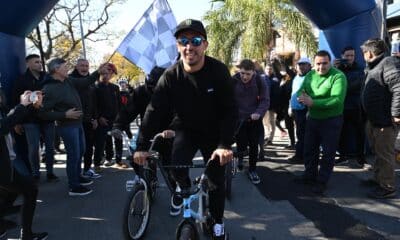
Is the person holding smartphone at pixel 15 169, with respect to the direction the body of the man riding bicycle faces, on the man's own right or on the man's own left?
on the man's own right

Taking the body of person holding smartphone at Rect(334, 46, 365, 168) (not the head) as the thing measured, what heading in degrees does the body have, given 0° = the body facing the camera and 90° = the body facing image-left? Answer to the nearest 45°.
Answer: approximately 45°

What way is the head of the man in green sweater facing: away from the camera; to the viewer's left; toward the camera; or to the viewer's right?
toward the camera

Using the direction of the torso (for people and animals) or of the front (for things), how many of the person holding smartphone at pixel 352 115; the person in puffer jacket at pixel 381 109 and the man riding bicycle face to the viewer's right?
0

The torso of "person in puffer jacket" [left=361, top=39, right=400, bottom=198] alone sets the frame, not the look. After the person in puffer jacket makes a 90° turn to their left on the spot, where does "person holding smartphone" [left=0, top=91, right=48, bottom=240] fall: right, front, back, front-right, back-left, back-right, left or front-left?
front-right

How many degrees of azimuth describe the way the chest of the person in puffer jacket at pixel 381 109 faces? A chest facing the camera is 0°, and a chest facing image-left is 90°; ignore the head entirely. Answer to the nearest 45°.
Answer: approximately 90°

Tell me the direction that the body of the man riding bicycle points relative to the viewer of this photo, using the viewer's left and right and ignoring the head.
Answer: facing the viewer

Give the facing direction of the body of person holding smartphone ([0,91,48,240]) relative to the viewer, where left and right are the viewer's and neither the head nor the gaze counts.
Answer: facing to the right of the viewer

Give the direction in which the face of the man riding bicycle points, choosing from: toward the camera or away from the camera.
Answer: toward the camera

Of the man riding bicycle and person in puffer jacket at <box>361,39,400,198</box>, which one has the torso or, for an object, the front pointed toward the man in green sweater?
the person in puffer jacket

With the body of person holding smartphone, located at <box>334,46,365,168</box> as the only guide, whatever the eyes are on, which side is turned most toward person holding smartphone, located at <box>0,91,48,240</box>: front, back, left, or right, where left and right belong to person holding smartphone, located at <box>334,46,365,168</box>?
front

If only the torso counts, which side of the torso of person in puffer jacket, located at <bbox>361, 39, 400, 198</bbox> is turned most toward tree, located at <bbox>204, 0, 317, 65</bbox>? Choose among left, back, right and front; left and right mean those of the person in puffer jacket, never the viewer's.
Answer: right

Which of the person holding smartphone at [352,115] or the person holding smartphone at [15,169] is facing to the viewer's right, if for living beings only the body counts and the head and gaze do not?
the person holding smartphone at [15,169]
